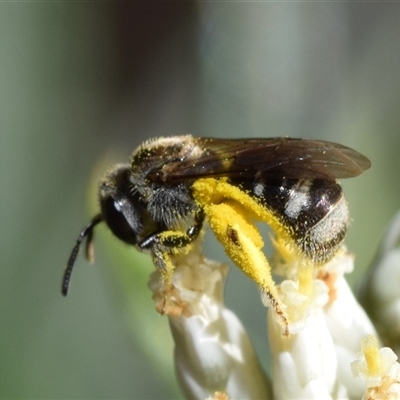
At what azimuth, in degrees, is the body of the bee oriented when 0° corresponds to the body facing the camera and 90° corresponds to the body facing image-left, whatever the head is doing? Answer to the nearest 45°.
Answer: approximately 90°
